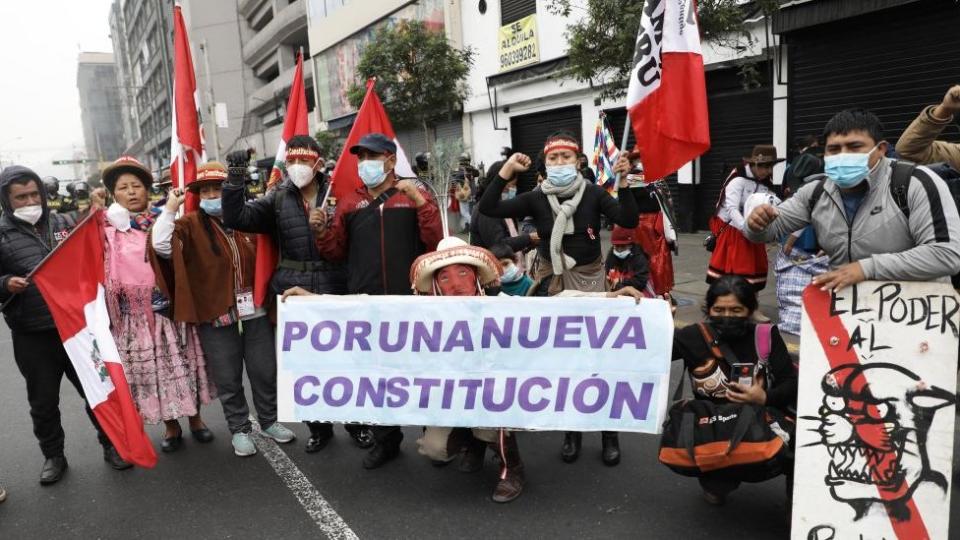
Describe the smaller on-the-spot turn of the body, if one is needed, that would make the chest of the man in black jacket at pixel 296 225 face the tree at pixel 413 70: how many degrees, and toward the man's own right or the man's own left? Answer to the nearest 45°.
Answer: approximately 180°

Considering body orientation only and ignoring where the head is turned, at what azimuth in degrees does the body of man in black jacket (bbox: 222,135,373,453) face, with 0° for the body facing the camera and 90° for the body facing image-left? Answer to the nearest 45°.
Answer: approximately 0°

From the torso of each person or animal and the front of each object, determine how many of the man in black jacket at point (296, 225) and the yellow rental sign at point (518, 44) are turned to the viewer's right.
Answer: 0

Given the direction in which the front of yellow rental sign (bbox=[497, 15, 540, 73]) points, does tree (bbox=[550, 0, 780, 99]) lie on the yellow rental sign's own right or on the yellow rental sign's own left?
on the yellow rental sign's own left

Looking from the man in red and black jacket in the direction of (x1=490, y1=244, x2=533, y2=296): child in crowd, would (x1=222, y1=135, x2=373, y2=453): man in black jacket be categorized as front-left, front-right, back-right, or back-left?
back-left

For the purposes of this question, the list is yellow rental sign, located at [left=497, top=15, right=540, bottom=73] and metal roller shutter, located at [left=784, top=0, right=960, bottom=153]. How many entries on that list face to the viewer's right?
0
